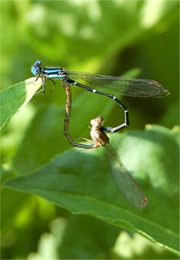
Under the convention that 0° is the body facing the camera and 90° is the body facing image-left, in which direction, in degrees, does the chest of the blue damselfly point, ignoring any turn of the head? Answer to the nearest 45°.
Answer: approximately 90°
